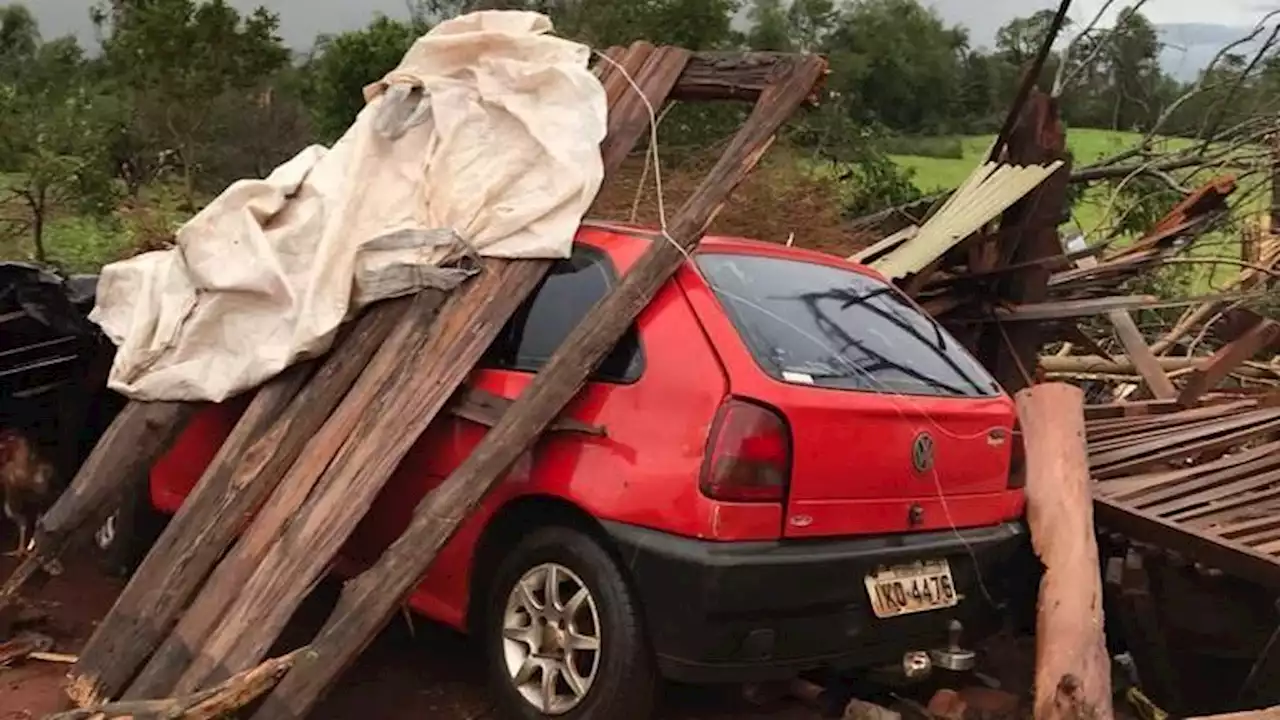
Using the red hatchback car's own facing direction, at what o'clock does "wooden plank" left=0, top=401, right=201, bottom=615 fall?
The wooden plank is roughly at 11 o'clock from the red hatchback car.

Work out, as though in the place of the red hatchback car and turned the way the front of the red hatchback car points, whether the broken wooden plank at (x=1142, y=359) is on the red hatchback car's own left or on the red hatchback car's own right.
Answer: on the red hatchback car's own right

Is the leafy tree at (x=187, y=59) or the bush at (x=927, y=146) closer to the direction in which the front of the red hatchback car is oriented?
the leafy tree

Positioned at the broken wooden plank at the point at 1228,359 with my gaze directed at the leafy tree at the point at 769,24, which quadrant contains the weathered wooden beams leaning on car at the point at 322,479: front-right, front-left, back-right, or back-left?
back-left

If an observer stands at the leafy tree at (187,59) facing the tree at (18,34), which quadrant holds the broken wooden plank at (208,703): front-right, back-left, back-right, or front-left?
back-left

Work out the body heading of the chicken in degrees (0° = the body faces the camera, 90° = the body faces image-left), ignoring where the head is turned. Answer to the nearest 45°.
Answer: approximately 90°

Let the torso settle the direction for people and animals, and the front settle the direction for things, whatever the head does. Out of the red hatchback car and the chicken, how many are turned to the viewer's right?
0

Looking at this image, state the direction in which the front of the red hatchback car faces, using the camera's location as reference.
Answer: facing away from the viewer and to the left of the viewer

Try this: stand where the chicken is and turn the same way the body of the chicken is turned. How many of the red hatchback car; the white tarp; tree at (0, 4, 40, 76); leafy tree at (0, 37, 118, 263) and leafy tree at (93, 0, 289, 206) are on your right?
3
